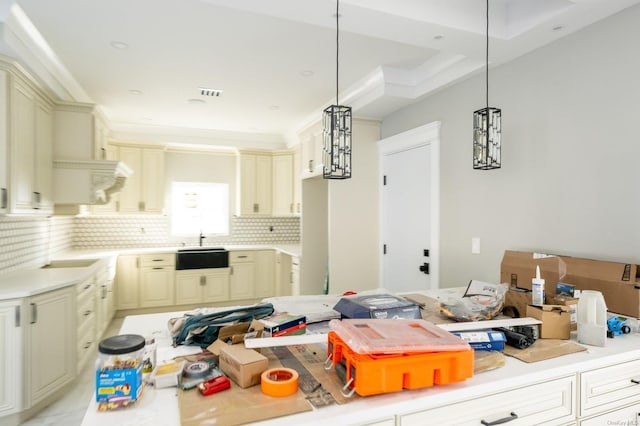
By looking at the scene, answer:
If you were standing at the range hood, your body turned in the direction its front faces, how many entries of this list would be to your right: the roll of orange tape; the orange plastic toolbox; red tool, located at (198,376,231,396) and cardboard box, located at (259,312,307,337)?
4

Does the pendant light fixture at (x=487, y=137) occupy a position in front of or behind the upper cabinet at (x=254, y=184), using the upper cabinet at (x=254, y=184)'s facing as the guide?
in front

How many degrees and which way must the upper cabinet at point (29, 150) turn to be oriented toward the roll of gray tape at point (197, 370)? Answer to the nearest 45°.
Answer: approximately 90° to its right

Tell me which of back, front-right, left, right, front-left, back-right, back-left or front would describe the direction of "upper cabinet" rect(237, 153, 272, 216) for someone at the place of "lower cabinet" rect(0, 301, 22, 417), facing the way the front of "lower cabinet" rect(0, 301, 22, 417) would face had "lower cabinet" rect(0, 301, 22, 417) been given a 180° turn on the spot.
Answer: right

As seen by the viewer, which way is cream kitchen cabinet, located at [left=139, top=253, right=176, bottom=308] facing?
toward the camera

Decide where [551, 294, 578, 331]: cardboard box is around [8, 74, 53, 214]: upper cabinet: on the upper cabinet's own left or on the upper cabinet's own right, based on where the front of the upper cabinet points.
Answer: on the upper cabinet's own right

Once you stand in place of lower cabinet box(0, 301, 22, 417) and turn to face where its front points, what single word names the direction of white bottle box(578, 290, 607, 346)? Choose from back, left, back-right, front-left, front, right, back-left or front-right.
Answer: front

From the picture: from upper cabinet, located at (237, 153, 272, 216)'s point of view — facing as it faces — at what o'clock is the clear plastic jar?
The clear plastic jar is roughly at 12 o'clock from the upper cabinet.

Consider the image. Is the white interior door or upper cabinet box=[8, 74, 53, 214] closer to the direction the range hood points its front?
the white interior door

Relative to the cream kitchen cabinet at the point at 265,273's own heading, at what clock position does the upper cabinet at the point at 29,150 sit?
The upper cabinet is roughly at 1 o'clock from the cream kitchen cabinet.

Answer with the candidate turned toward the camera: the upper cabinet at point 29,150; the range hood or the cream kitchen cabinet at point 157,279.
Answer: the cream kitchen cabinet

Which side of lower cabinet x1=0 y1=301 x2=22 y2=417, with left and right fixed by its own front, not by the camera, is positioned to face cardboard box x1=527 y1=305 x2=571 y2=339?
front

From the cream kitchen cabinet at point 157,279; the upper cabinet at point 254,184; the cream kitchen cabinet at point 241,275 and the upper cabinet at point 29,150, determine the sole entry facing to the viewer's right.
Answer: the upper cabinet at point 29,150

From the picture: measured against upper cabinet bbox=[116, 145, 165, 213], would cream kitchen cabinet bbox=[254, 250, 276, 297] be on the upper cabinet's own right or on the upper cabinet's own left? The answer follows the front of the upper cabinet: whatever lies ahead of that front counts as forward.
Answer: on the upper cabinet's own left

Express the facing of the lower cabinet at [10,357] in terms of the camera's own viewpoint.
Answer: facing the viewer and to the right of the viewer

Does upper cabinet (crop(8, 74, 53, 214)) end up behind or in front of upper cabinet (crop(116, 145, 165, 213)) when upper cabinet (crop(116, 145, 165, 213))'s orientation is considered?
in front

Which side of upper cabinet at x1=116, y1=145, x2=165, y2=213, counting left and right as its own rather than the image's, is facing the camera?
front

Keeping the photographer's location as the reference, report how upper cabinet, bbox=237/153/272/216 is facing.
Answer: facing the viewer

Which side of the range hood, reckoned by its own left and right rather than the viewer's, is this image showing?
right
